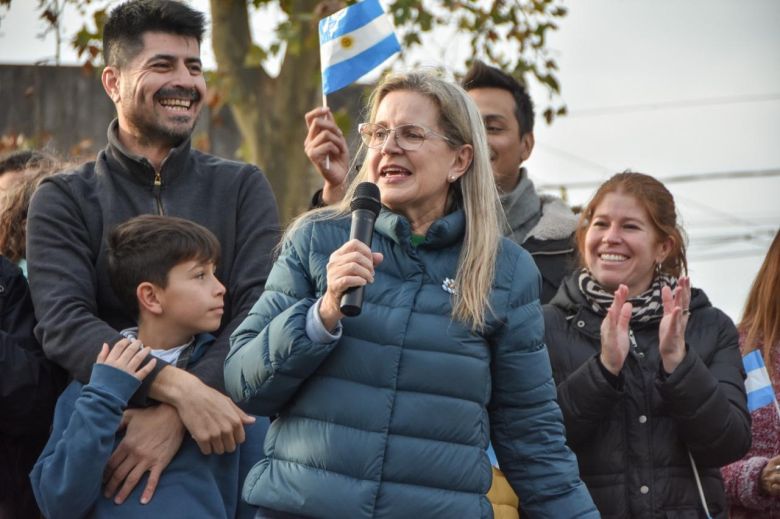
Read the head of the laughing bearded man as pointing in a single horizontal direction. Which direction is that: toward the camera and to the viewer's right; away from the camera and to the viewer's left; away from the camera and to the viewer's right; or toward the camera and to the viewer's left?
toward the camera and to the viewer's right

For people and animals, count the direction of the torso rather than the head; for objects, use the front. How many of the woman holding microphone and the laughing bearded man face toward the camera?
2

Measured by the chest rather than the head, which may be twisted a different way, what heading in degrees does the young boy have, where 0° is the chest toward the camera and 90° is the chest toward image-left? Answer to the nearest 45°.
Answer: approximately 315°

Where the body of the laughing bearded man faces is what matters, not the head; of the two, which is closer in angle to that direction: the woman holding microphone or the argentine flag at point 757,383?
the woman holding microphone

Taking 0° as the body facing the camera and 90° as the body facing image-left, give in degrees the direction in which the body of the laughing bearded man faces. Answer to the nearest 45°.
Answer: approximately 0°

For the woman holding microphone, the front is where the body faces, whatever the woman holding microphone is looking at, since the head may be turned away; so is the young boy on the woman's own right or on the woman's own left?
on the woman's own right

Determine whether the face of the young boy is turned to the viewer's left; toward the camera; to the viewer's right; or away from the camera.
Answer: to the viewer's right

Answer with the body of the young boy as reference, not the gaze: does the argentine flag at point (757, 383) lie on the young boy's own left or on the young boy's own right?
on the young boy's own left

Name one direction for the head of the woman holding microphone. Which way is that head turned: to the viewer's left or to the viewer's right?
to the viewer's left

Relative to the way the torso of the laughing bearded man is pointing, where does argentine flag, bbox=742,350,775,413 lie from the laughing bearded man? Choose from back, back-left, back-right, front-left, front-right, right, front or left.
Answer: left

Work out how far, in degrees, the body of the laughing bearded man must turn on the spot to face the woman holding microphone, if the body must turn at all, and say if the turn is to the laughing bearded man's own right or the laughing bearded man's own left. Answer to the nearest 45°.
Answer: approximately 45° to the laughing bearded man's own left
